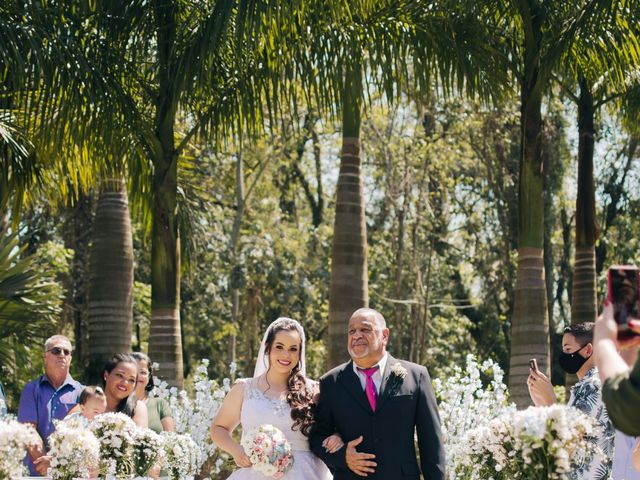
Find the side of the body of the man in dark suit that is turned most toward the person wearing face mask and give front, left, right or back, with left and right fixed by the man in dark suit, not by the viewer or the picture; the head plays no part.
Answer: left

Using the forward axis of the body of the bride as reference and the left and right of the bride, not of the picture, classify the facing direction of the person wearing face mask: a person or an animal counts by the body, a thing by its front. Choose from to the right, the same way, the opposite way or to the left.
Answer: to the right

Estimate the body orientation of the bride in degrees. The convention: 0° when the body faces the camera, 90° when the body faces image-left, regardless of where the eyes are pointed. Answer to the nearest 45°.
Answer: approximately 0°

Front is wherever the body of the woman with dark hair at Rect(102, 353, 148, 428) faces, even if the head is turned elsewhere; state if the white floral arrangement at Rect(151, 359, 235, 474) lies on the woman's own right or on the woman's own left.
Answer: on the woman's own left

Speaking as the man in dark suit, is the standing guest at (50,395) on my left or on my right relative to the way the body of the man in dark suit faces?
on my right

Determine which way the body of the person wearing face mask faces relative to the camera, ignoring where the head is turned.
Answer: to the viewer's left

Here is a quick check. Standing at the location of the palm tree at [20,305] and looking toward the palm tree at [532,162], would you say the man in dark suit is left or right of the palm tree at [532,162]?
right

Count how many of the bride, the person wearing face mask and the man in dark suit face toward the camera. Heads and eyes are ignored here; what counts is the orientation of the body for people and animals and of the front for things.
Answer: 2

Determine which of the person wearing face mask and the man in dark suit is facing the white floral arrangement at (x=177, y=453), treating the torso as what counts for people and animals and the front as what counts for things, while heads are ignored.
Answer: the person wearing face mask
